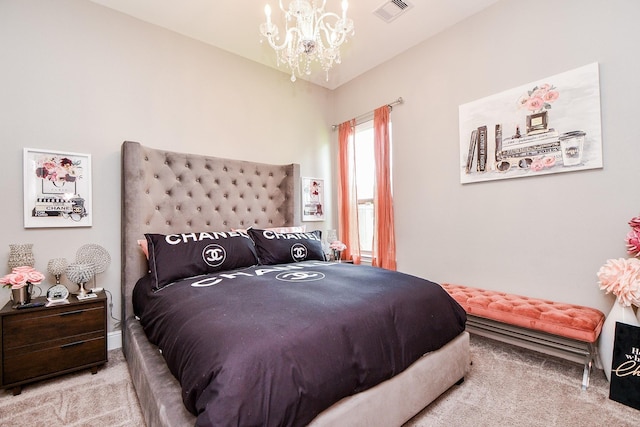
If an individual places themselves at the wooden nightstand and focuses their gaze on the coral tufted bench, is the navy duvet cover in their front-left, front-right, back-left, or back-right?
front-right

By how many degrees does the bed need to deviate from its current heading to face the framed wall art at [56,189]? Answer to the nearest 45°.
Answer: approximately 135° to its right

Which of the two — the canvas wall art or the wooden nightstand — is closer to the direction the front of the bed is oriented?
the canvas wall art

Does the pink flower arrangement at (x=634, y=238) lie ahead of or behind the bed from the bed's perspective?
ahead

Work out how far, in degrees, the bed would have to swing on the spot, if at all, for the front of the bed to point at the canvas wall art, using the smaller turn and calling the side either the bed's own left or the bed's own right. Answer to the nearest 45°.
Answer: approximately 45° to the bed's own left

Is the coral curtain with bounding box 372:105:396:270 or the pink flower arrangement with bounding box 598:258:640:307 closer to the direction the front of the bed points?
the pink flower arrangement

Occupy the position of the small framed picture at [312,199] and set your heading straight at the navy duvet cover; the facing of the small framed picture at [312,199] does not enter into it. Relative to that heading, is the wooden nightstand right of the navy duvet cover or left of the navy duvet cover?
right

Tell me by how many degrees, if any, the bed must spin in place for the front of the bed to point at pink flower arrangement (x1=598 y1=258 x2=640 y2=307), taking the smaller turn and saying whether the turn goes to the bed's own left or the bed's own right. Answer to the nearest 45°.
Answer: approximately 45° to the bed's own left

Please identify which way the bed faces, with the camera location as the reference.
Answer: facing the viewer and to the right of the viewer

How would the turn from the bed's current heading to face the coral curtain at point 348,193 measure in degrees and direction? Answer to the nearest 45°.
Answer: approximately 90° to its left

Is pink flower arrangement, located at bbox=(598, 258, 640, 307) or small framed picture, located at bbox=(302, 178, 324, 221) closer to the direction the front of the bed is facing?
the pink flower arrangement

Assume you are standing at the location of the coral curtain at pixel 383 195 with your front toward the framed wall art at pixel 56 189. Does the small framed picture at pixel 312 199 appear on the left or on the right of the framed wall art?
right
